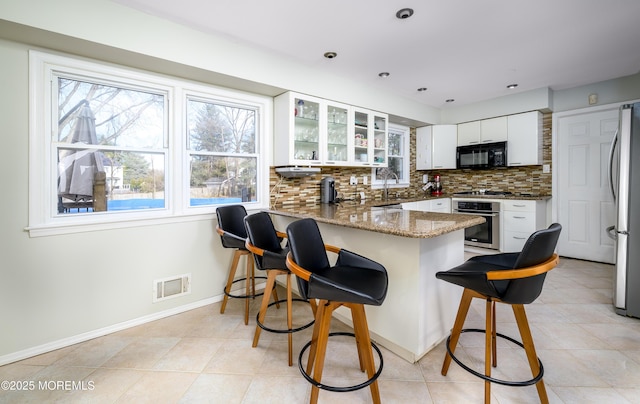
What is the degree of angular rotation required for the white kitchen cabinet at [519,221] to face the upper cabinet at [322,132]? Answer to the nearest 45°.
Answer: approximately 45° to its right

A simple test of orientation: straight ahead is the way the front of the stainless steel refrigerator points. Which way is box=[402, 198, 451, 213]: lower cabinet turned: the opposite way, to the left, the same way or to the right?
to the left

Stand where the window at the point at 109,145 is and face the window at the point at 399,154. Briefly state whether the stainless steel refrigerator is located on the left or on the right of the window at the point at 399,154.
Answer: right

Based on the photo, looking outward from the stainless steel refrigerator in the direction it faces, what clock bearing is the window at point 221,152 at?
The window is roughly at 11 o'clock from the stainless steel refrigerator.

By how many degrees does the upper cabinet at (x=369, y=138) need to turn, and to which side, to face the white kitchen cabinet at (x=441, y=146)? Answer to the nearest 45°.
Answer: approximately 90° to its left

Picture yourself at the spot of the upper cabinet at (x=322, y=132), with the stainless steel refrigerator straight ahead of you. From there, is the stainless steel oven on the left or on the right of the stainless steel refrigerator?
left

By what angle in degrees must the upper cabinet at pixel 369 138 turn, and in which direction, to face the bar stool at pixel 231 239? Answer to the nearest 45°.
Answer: approximately 90° to its right

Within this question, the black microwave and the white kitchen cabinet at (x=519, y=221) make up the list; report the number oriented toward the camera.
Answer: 2

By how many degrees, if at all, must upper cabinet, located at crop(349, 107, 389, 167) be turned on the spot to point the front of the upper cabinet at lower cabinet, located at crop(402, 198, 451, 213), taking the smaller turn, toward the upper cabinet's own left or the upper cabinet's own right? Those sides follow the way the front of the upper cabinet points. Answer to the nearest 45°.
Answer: approximately 90° to the upper cabinet's own left

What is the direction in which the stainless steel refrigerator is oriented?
to the viewer's left

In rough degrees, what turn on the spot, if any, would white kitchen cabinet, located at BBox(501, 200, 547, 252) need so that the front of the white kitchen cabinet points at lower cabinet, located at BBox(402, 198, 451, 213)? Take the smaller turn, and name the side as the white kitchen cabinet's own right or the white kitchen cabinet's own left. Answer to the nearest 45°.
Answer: approximately 90° to the white kitchen cabinet's own right
